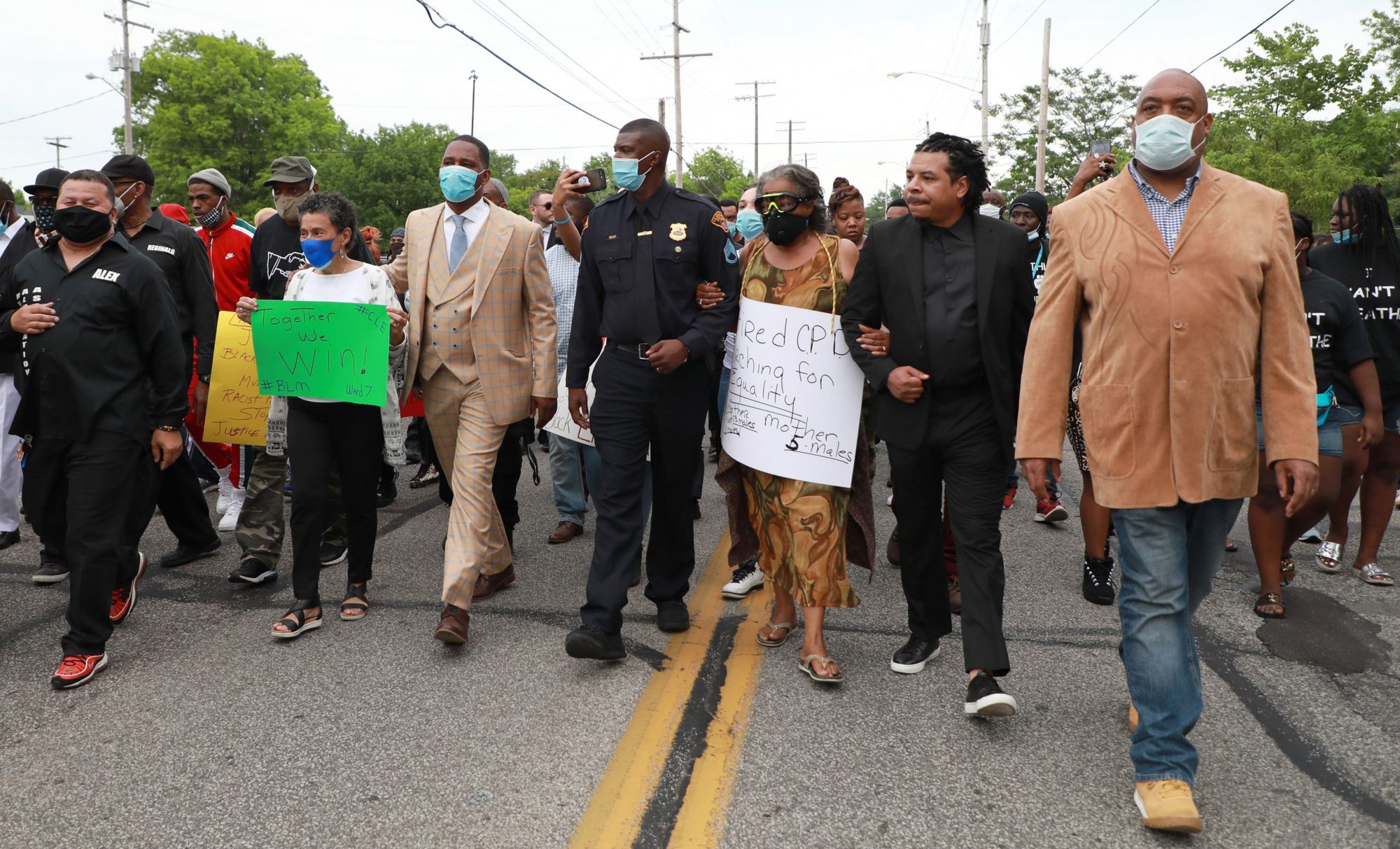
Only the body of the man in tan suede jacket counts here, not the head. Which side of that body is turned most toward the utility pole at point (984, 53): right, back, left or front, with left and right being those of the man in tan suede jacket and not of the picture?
back

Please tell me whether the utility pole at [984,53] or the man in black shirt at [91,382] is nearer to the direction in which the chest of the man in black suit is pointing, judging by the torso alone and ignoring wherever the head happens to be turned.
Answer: the man in black shirt

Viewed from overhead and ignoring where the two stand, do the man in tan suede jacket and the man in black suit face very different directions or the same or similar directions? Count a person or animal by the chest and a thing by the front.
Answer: same or similar directions

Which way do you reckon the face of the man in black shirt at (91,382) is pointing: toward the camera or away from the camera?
toward the camera

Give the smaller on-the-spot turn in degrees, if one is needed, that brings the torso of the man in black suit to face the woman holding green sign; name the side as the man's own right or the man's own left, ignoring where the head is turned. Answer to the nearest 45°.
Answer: approximately 90° to the man's own right

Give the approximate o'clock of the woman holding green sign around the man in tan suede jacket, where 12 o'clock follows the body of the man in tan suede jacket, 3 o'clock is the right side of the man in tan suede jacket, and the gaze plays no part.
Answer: The woman holding green sign is roughly at 3 o'clock from the man in tan suede jacket.

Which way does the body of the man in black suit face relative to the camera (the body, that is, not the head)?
toward the camera

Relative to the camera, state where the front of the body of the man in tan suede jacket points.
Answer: toward the camera

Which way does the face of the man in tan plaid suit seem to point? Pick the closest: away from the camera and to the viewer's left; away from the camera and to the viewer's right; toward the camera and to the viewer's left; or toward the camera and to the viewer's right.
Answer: toward the camera and to the viewer's left

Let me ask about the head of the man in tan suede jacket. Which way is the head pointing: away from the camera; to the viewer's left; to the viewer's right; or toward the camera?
toward the camera

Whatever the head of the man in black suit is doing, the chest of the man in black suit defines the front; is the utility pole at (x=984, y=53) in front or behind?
behind

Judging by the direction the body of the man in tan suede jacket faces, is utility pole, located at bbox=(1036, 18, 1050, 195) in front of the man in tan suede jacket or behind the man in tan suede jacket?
behind

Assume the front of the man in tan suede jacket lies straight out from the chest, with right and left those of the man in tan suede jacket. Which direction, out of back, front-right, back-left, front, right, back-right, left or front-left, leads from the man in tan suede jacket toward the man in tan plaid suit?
right

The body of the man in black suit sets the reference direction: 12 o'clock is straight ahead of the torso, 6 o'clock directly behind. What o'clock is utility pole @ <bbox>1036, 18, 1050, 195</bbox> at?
The utility pole is roughly at 6 o'clock from the man in black suit.
